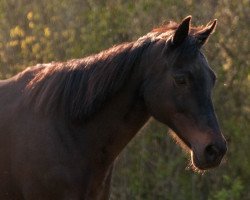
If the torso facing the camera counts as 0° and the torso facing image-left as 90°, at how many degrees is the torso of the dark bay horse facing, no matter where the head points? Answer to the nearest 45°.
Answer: approximately 270°
